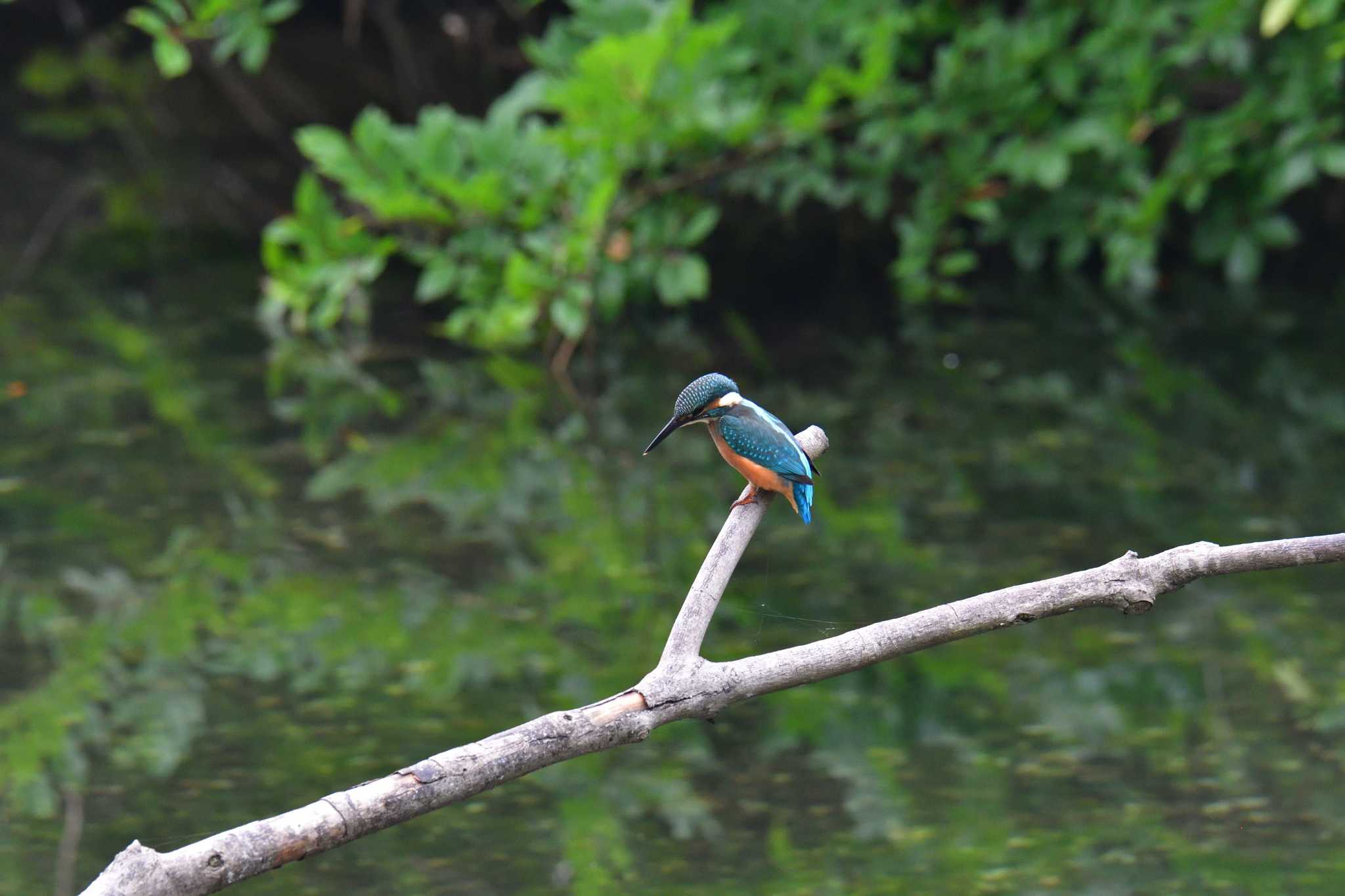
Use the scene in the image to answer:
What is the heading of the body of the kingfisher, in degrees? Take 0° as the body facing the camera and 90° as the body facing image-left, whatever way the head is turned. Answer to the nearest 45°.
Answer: approximately 90°
